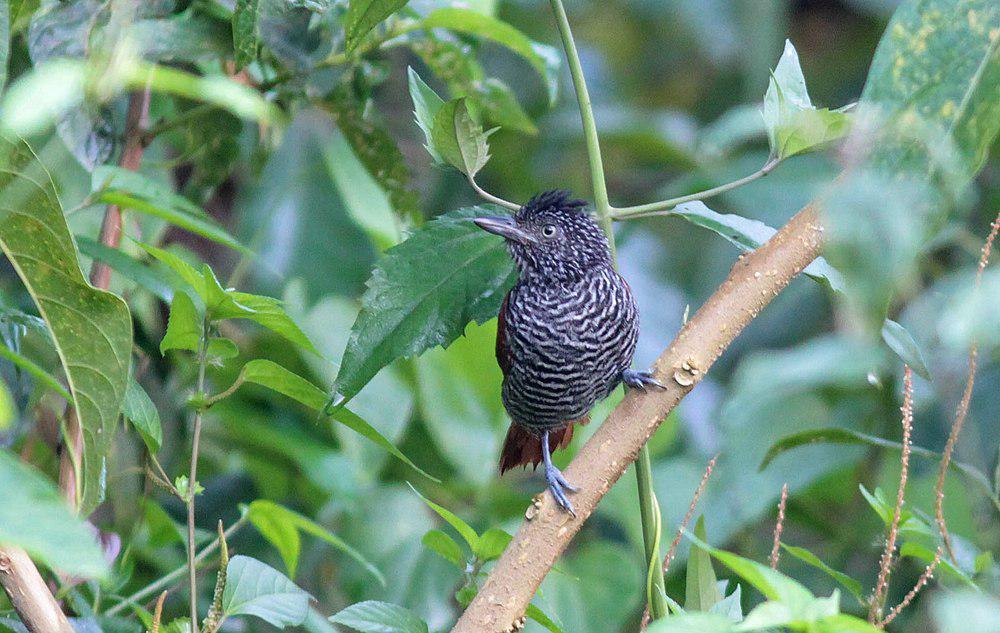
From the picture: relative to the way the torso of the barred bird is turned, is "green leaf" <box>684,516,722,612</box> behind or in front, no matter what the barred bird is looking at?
in front

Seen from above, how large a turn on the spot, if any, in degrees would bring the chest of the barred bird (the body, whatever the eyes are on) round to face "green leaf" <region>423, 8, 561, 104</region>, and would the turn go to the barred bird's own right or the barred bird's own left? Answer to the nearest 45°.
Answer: approximately 180°

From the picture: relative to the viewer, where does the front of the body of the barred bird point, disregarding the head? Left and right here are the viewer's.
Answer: facing the viewer

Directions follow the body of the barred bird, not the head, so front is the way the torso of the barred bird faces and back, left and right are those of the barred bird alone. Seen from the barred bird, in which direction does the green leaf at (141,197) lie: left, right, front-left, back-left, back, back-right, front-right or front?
front-right

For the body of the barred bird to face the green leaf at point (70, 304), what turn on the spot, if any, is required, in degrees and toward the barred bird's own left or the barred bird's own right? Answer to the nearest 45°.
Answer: approximately 90° to the barred bird's own right
